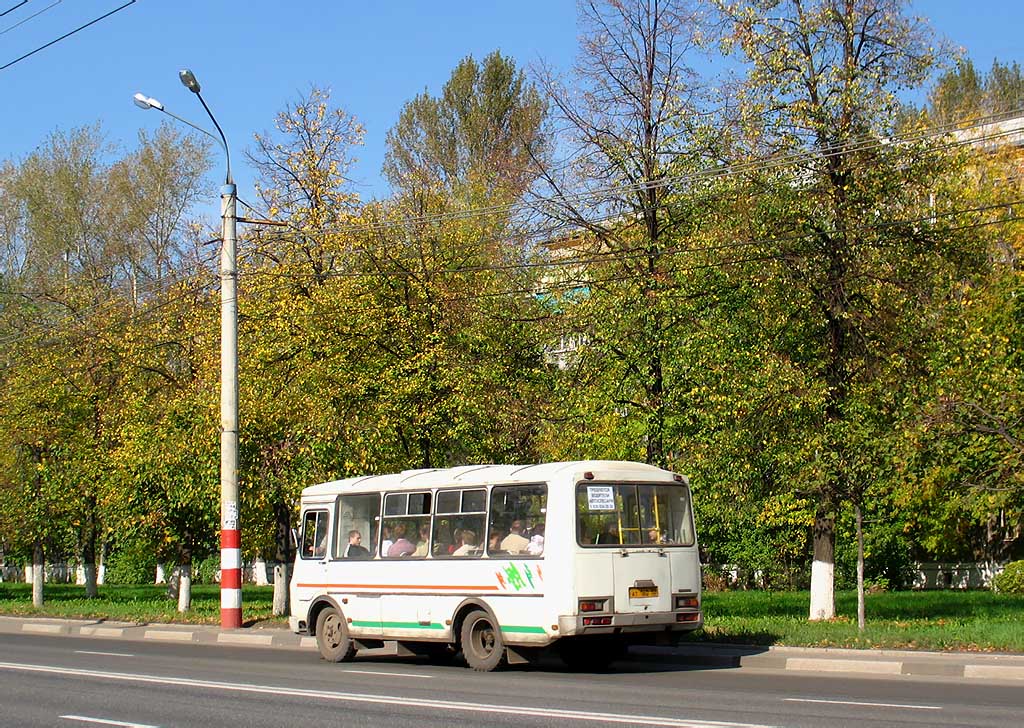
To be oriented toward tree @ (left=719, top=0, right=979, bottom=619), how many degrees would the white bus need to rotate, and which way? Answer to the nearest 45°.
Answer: approximately 90° to its right

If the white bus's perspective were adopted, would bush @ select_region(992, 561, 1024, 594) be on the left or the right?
on its right

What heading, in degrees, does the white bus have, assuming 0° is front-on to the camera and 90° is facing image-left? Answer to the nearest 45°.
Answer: approximately 135°

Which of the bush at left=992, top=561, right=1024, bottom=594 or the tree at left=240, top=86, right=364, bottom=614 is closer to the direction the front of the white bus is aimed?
the tree
